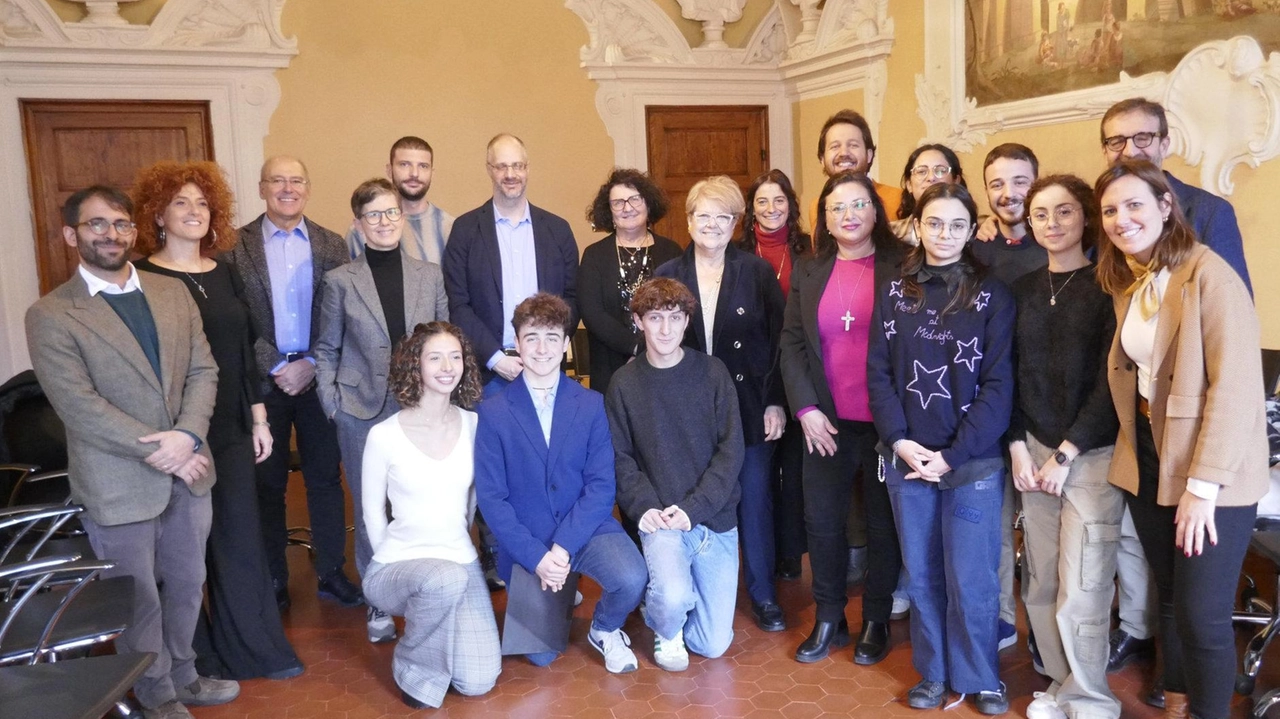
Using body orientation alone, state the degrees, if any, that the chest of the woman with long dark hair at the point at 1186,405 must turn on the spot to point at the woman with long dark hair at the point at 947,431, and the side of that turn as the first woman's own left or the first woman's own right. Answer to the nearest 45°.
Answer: approximately 45° to the first woman's own right

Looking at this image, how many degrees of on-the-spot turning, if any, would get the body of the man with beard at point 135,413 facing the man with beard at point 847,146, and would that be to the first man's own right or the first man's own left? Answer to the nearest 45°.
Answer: approximately 45° to the first man's own left

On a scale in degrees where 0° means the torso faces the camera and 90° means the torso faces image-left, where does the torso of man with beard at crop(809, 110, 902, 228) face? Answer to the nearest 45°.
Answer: approximately 0°

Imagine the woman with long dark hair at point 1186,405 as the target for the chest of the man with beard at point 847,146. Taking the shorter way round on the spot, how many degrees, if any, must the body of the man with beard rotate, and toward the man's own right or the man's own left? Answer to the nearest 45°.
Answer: approximately 45° to the man's own left

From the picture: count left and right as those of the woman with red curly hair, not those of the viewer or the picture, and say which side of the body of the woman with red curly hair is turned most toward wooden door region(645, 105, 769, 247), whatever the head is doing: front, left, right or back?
left

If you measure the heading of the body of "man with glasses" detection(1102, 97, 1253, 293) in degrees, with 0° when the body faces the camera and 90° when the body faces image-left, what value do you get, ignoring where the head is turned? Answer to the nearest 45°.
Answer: approximately 45°

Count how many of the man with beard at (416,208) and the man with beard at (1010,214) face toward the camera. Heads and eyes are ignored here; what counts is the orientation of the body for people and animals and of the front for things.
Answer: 2

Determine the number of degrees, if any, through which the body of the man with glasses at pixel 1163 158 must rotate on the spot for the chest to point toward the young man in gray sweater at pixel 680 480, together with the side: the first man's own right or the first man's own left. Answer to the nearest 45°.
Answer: approximately 45° to the first man's own right

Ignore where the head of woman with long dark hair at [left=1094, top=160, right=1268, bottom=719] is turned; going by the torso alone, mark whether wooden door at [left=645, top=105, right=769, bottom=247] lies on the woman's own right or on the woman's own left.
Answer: on the woman's own right

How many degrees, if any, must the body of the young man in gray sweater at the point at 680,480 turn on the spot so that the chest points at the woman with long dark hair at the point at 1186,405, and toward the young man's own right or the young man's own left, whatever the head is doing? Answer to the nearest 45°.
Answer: approximately 45° to the young man's own left
